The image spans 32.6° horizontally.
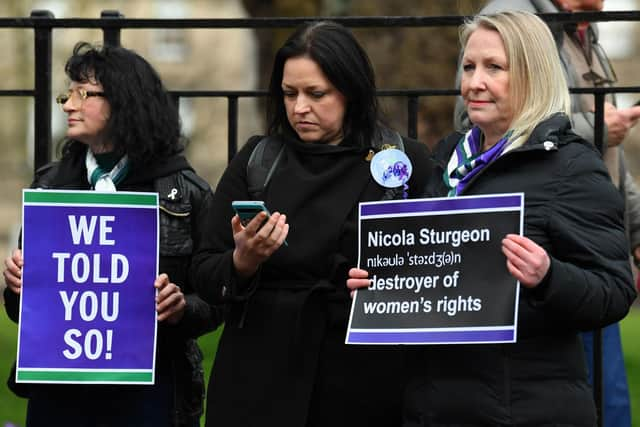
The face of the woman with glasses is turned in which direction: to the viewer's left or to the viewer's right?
to the viewer's left

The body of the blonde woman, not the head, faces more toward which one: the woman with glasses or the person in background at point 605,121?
the woman with glasses

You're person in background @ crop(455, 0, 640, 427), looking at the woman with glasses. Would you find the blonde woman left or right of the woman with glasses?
left

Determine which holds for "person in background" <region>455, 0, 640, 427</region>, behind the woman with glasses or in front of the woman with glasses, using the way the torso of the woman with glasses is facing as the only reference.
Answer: behind

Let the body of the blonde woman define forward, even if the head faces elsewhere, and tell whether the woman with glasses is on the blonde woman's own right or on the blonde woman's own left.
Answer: on the blonde woman's own right

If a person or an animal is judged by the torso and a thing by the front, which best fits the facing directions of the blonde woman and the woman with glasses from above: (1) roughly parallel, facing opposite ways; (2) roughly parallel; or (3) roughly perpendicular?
roughly parallel

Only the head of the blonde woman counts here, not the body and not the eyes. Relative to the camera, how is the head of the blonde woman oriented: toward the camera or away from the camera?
toward the camera

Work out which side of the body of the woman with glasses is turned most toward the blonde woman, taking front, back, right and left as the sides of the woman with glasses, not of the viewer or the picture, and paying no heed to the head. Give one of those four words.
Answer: left

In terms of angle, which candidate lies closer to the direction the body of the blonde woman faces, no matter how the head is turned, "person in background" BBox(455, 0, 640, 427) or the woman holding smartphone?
the woman holding smartphone

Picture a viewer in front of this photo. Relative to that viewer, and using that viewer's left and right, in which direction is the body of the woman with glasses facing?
facing the viewer and to the left of the viewer

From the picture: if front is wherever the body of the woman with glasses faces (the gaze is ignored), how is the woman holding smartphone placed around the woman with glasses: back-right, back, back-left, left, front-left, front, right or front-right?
left

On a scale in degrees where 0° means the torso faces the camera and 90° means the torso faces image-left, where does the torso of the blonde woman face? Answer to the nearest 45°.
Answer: approximately 45°
